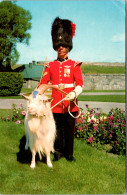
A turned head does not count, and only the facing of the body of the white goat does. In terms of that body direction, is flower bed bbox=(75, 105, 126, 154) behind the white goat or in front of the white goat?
behind

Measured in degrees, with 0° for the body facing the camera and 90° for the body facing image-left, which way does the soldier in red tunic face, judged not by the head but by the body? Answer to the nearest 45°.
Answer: approximately 0°

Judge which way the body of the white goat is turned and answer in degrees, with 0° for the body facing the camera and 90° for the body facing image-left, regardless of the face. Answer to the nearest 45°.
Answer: approximately 0°

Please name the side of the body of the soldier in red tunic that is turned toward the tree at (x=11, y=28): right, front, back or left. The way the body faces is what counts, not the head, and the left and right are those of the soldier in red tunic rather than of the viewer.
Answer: back

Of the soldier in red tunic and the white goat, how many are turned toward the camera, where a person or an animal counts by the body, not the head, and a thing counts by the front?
2

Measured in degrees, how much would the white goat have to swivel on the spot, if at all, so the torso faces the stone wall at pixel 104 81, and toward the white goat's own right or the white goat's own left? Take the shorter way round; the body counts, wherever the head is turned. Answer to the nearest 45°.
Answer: approximately 180°

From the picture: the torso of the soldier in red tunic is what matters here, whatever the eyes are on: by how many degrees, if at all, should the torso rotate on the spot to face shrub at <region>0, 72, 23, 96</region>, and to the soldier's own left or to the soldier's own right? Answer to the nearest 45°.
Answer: approximately 180°

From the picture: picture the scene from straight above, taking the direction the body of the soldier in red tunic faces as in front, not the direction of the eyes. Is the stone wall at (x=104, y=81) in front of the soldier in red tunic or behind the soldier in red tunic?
behind

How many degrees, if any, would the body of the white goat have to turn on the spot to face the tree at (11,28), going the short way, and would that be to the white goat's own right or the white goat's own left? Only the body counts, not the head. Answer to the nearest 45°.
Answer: approximately 180°

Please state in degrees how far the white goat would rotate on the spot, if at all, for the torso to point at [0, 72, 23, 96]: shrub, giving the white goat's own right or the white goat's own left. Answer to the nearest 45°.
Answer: approximately 180°
